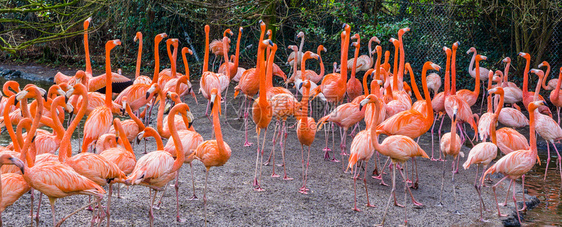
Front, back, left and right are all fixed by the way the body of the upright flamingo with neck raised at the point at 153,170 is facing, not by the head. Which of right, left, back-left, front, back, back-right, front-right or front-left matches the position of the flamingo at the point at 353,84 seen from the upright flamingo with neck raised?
front-left

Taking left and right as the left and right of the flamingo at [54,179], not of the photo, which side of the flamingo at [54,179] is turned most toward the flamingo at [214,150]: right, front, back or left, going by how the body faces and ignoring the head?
back

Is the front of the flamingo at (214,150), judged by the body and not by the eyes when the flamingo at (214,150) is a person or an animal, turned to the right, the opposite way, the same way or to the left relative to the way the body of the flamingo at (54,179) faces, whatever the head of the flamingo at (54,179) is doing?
to the left

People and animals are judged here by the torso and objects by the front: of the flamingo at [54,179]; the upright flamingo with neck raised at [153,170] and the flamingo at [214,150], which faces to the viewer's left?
the flamingo at [54,179]

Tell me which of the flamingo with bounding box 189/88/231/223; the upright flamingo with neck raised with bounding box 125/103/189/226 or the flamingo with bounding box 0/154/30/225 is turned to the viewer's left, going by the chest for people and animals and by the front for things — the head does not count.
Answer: the flamingo with bounding box 0/154/30/225

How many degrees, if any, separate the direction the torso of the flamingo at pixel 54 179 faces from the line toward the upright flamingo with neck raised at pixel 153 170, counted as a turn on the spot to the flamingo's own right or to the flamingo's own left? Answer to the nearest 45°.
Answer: approximately 180°

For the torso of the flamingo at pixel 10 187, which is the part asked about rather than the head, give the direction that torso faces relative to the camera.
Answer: to the viewer's left

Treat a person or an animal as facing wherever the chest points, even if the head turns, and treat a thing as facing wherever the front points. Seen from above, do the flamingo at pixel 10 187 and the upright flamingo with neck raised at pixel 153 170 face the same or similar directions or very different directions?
very different directions

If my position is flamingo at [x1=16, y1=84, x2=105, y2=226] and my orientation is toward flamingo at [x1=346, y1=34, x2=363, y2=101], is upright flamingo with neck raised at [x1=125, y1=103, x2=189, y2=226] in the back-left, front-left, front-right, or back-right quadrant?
front-right

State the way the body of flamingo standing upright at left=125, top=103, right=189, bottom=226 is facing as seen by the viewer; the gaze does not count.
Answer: to the viewer's right

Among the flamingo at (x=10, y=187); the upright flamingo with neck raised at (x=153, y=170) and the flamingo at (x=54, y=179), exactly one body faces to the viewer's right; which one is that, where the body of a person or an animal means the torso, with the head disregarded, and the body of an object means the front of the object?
the upright flamingo with neck raised

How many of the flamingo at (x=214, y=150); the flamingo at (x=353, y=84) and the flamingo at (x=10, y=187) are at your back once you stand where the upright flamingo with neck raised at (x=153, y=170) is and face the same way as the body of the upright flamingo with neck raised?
1

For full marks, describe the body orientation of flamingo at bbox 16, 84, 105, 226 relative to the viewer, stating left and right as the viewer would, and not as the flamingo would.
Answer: facing to the left of the viewer
